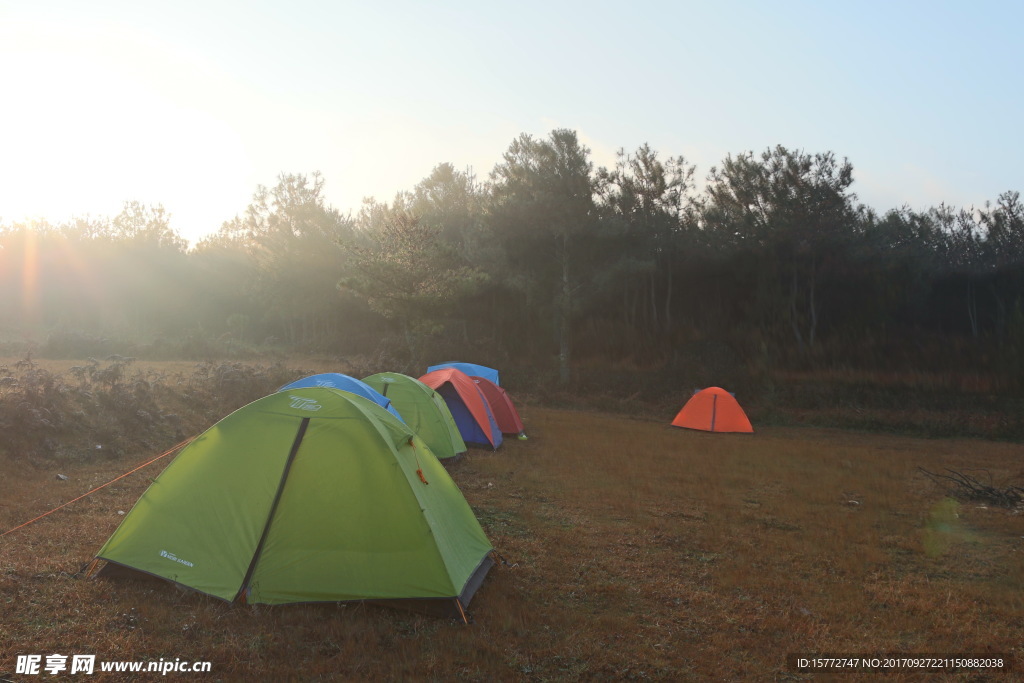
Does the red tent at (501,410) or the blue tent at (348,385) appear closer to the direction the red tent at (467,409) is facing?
the blue tent

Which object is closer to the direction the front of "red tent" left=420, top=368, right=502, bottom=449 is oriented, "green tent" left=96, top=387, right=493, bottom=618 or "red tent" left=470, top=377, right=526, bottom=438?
the green tent

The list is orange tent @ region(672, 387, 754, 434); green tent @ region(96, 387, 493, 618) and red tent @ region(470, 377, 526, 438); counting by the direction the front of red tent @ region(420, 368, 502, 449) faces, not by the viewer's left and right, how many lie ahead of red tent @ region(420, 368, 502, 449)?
1

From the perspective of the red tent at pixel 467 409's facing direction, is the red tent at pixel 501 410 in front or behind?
behind

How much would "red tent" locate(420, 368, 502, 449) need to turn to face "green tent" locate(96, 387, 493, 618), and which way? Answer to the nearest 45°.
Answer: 0° — it already faces it

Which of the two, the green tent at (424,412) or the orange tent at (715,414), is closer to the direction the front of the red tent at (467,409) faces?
the green tent

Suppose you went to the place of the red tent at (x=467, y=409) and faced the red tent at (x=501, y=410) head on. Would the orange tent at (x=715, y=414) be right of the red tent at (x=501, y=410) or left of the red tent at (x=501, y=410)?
right

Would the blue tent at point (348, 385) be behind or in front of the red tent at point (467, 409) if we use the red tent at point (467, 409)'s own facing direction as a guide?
in front

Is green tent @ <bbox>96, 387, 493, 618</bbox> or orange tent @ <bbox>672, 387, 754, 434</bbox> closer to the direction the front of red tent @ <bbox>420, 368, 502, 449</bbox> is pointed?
the green tent

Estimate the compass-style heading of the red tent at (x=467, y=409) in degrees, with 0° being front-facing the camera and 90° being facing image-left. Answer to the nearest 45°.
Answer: approximately 0°
